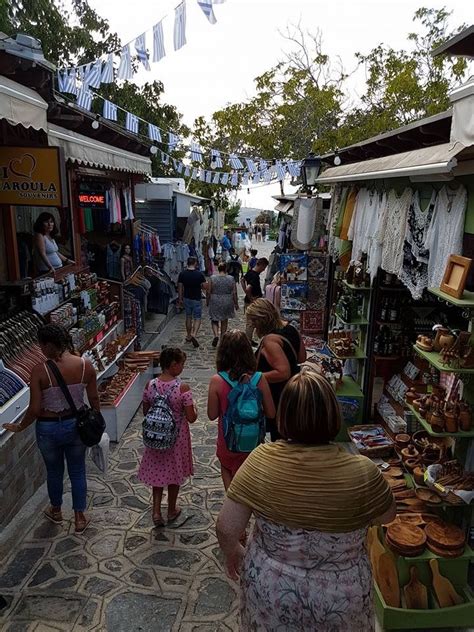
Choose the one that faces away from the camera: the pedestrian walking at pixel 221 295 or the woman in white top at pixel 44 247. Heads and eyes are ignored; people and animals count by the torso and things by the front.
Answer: the pedestrian walking

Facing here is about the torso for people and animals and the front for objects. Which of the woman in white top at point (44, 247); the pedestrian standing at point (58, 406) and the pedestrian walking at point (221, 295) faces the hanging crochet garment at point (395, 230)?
the woman in white top

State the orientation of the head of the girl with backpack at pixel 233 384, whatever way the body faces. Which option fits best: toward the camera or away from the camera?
away from the camera

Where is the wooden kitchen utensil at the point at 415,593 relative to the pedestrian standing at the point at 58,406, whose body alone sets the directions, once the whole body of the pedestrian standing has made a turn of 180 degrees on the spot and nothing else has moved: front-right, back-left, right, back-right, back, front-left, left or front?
front-left

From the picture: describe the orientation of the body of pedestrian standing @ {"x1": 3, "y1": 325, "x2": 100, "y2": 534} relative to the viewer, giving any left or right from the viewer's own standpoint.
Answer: facing away from the viewer

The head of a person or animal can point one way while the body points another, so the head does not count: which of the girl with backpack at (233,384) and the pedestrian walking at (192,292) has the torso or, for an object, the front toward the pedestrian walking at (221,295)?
the girl with backpack

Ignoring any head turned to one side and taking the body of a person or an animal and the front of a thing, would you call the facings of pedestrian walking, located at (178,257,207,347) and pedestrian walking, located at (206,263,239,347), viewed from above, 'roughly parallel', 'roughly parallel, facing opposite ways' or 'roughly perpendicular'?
roughly parallel

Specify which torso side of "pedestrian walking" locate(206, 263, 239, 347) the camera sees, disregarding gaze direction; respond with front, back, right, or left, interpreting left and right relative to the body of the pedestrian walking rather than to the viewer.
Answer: back

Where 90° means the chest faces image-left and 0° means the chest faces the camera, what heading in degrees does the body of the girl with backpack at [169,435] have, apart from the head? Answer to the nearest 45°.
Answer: approximately 225°

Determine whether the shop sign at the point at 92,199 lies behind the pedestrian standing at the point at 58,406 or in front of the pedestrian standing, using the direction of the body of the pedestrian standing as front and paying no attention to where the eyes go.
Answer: in front

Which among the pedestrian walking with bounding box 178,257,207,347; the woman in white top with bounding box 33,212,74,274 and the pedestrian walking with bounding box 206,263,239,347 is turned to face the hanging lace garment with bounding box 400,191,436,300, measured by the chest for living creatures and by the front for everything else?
the woman in white top

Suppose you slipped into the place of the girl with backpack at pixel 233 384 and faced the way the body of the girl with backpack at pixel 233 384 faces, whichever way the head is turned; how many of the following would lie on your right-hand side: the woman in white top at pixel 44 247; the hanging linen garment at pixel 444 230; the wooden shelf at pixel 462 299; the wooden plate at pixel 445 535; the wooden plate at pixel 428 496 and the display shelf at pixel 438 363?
5

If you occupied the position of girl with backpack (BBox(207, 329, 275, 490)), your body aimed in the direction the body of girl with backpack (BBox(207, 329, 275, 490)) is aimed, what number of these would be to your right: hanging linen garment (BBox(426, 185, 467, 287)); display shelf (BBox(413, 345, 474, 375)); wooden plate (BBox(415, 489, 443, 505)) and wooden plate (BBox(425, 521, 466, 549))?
4

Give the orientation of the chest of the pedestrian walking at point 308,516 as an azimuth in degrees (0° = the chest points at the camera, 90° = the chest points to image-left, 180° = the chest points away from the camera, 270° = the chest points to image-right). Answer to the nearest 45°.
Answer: approximately 180°

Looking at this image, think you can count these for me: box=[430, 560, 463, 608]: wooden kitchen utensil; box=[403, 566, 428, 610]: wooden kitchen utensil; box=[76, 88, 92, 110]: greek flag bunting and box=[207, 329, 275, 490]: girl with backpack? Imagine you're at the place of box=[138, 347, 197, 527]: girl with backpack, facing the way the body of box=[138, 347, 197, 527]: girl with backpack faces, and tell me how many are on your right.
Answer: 3

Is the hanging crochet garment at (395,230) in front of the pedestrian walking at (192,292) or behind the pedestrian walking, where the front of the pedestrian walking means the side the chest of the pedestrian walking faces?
behind

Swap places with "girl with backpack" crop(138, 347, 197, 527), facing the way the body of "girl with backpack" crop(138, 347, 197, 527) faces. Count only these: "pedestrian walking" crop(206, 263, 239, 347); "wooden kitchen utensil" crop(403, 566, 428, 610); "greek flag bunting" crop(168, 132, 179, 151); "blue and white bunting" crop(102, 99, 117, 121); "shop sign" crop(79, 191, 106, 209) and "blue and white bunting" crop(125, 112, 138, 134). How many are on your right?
1
